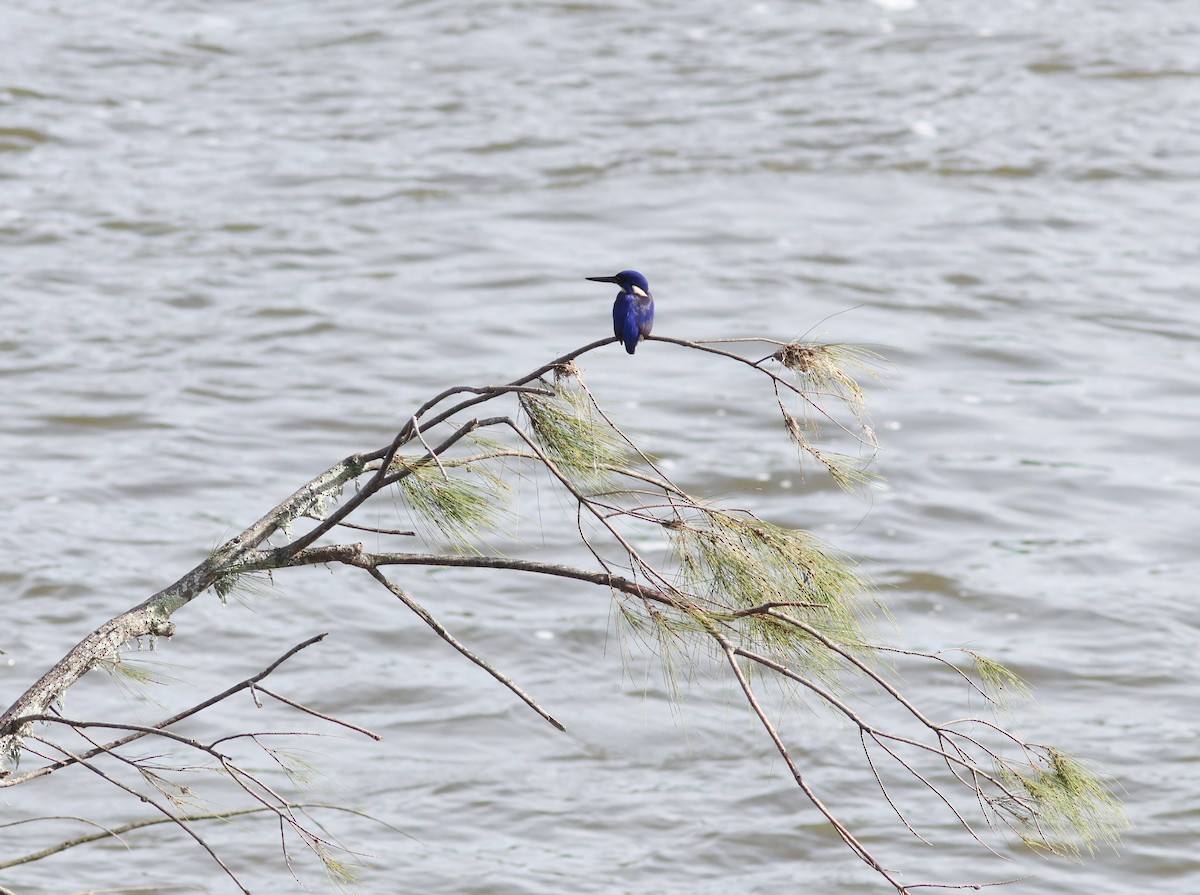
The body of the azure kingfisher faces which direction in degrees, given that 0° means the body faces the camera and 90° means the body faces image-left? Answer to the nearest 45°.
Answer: approximately 180°
